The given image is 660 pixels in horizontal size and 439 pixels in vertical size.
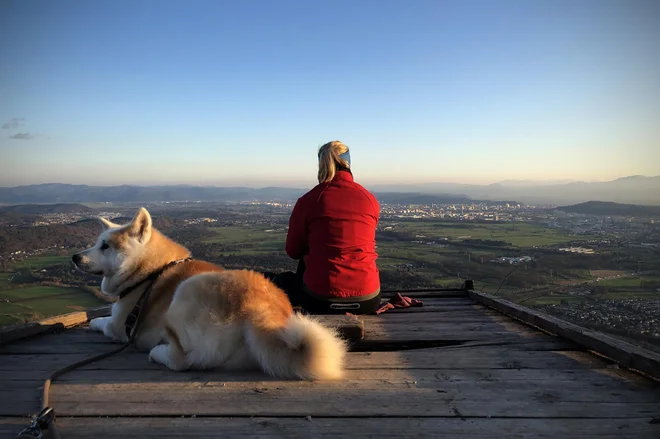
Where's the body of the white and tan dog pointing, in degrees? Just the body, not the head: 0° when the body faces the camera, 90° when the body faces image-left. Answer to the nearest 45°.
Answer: approximately 135°

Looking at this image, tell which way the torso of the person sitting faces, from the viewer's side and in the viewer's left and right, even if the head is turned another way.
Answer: facing away from the viewer

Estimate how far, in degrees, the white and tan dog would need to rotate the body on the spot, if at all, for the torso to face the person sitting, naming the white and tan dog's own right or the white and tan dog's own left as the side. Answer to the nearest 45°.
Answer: approximately 90° to the white and tan dog's own right

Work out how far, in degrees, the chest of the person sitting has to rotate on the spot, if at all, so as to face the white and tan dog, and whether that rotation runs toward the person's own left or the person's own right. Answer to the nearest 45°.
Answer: approximately 135° to the person's own left
